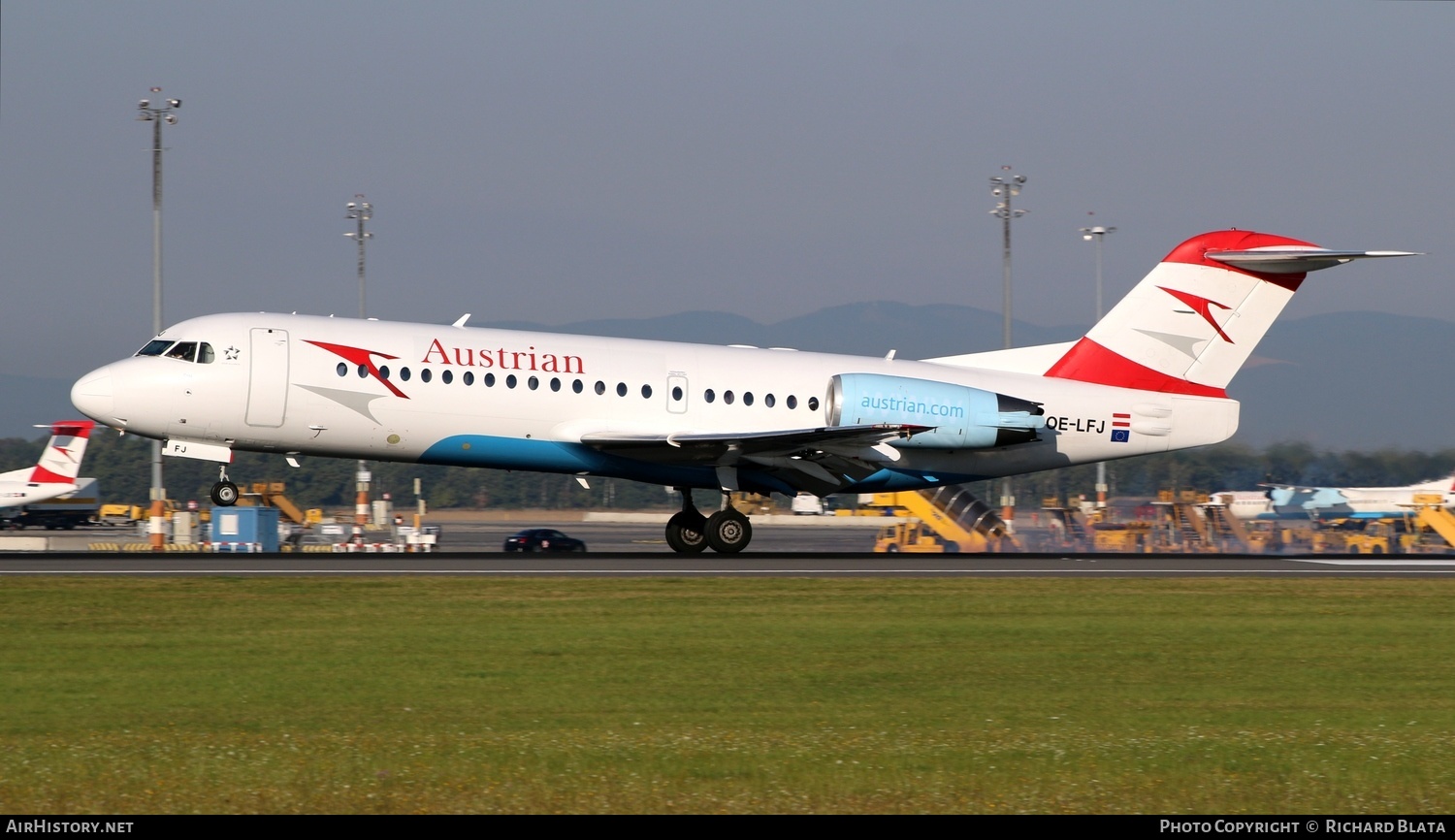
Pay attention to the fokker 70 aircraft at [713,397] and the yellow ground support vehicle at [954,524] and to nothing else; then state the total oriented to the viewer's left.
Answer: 2

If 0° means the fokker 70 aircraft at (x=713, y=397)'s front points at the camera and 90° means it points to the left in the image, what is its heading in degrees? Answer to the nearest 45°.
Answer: approximately 90°

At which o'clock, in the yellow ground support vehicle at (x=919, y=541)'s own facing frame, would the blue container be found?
The blue container is roughly at 11 o'clock from the yellow ground support vehicle.

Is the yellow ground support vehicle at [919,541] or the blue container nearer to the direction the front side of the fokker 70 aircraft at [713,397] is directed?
the blue container

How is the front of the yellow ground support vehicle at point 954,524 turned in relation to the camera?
facing to the left of the viewer

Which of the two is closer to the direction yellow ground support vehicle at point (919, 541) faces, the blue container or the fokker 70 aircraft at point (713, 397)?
the blue container

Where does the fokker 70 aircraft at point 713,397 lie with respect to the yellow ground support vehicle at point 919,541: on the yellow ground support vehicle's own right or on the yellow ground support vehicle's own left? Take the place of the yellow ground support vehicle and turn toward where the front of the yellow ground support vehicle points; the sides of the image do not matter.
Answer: on the yellow ground support vehicle's own left
